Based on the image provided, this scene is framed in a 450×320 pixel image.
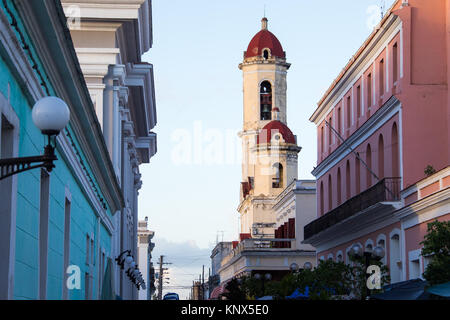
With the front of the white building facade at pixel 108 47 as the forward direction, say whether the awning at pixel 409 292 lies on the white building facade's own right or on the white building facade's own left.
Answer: on the white building facade's own right

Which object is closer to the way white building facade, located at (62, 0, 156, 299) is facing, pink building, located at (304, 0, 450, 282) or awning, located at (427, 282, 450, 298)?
the pink building

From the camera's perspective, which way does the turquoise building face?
to the viewer's right

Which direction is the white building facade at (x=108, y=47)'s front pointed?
to the viewer's right

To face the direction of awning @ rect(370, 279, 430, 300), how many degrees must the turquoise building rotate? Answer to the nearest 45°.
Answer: approximately 45° to its left

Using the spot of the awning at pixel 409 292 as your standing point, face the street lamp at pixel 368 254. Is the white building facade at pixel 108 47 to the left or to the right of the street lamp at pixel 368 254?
left

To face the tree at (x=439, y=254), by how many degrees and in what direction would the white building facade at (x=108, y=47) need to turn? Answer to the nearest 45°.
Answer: approximately 45° to its right

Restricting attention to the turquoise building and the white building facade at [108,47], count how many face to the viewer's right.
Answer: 2

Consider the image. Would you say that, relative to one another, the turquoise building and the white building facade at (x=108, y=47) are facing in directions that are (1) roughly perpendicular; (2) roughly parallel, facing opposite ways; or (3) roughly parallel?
roughly parallel

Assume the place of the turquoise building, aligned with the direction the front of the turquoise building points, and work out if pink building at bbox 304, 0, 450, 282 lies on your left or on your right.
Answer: on your left

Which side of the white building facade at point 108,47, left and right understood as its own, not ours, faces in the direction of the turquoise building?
right

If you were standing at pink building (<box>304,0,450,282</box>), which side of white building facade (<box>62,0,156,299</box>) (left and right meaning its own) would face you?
front

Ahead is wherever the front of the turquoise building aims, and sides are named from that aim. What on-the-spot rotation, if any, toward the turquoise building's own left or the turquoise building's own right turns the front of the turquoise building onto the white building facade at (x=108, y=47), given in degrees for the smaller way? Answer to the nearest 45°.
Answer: approximately 90° to the turquoise building's own left
